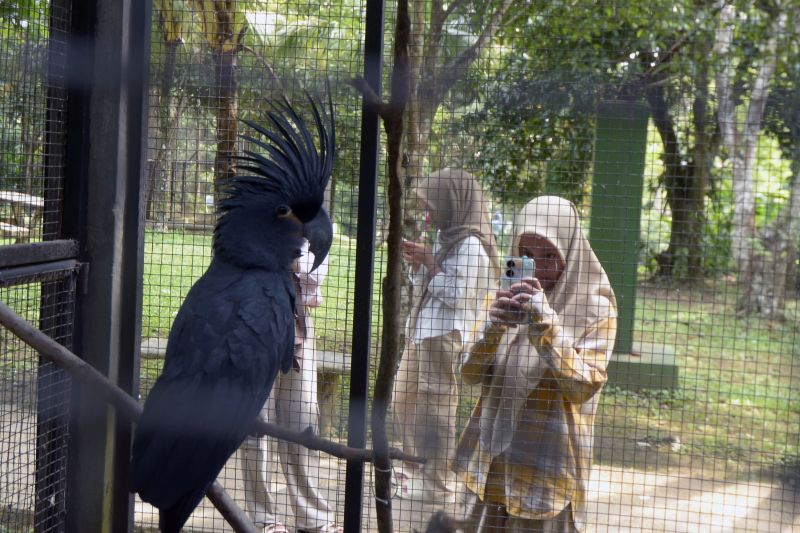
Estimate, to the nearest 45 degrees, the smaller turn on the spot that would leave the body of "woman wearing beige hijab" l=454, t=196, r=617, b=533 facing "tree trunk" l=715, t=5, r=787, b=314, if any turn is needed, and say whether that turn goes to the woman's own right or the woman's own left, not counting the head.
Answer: approximately 135° to the woman's own right

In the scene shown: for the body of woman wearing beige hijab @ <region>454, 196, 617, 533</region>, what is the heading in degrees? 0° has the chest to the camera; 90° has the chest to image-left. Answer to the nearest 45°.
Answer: approximately 45°

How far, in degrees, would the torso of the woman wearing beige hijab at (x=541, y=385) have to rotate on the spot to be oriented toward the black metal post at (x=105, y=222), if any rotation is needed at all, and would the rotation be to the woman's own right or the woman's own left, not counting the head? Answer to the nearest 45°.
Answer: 0° — they already face it

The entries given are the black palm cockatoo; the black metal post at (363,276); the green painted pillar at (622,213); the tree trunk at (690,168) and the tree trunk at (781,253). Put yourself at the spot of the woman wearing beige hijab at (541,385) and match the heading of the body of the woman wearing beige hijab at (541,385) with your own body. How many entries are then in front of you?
2

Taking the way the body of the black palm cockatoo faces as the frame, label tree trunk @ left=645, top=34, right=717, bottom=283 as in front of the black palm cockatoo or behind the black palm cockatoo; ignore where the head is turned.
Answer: in front

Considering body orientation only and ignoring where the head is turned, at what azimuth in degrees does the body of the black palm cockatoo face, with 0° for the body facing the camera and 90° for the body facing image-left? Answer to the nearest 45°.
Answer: approximately 225°

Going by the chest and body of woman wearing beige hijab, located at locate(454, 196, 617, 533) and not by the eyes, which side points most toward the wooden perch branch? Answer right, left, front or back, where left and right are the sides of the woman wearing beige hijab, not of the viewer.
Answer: front

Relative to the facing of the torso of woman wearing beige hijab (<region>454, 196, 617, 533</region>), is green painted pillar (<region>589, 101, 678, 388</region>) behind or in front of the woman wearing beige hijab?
behind

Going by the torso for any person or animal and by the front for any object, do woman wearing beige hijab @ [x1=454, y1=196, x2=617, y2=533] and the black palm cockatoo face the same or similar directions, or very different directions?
very different directions

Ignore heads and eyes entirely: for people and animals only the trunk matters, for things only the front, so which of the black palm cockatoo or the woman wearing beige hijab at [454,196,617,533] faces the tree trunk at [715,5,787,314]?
the black palm cockatoo
